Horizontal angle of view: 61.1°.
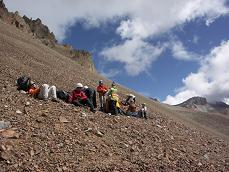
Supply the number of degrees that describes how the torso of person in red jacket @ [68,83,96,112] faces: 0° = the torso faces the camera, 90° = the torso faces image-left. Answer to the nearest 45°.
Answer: approximately 315°

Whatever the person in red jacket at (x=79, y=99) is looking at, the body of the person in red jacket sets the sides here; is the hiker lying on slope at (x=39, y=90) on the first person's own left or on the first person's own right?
on the first person's own right

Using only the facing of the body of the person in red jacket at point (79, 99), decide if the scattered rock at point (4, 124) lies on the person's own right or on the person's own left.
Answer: on the person's own right
